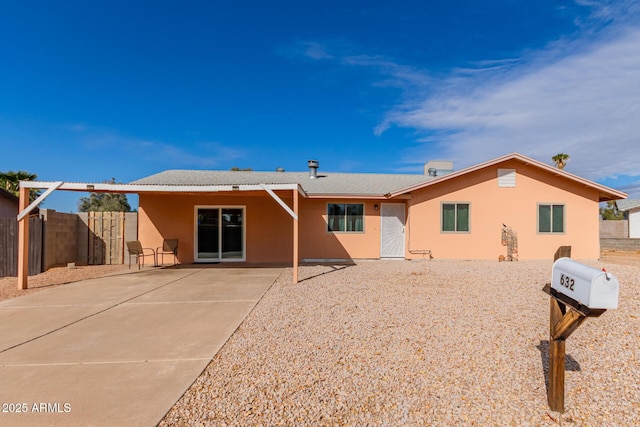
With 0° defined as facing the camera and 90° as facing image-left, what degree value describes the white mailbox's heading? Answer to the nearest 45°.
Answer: approximately 315°

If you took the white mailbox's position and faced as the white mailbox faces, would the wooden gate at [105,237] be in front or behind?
behind

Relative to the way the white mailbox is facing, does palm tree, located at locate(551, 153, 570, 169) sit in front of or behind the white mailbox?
behind

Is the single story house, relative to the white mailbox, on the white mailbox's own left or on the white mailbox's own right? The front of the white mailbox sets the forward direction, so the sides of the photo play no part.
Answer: on the white mailbox's own left

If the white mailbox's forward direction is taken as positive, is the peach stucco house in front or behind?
behind
